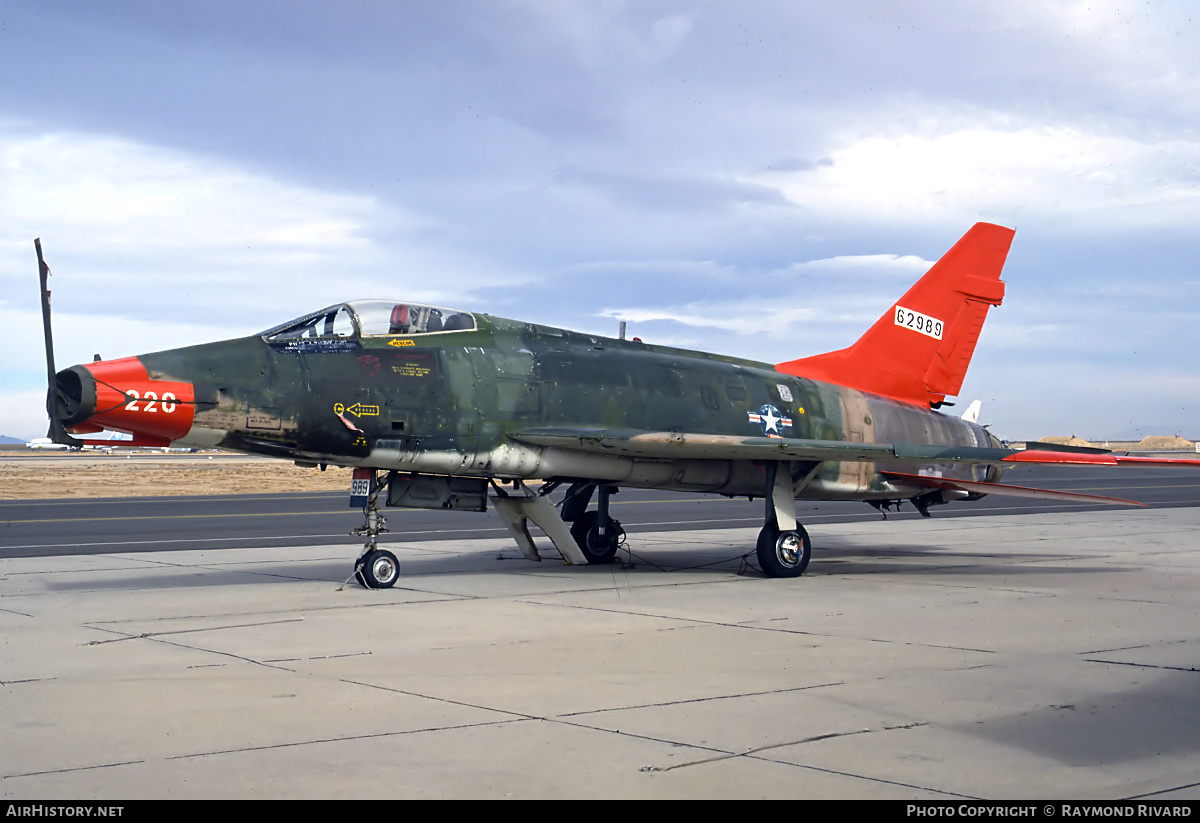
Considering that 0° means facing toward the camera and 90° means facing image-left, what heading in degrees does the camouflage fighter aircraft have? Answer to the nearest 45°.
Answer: approximately 45°
